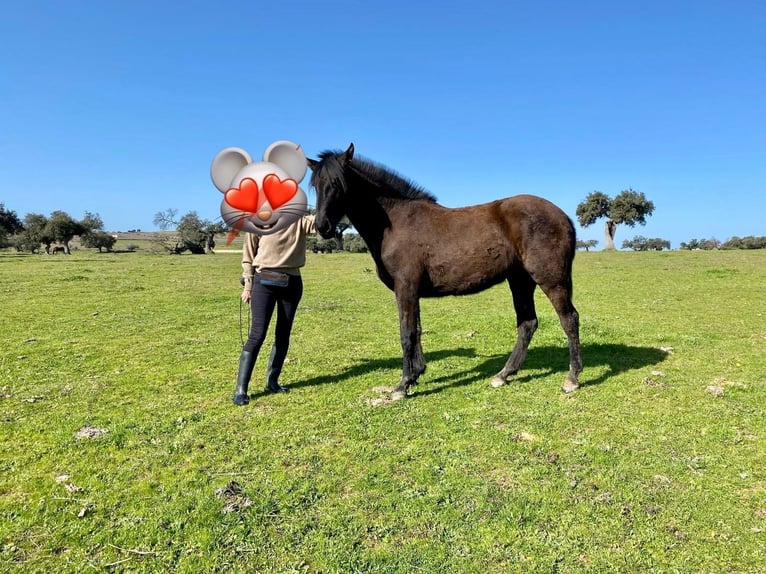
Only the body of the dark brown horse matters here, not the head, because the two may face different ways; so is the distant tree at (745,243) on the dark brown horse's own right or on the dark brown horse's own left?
on the dark brown horse's own right

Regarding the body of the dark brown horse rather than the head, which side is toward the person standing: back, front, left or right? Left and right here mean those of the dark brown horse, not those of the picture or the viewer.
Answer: front

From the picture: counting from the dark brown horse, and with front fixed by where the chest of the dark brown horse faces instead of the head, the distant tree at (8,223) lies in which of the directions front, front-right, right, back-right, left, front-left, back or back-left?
front-right

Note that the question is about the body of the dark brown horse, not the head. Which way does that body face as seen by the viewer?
to the viewer's left

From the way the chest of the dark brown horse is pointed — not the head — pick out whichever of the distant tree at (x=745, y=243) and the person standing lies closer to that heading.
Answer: the person standing

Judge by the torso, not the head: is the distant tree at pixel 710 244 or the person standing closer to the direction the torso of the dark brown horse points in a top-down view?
the person standing

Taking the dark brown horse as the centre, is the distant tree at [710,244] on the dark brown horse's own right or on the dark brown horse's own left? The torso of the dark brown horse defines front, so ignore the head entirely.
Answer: on the dark brown horse's own right
